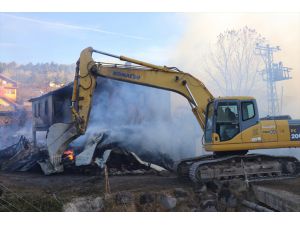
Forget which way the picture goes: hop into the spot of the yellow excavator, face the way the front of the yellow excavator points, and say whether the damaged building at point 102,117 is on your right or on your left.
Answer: on your right

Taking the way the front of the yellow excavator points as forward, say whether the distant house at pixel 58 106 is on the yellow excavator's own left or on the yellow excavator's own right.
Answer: on the yellow excavator's own right

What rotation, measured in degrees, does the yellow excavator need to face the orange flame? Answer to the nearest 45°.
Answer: approximately 45° to its right

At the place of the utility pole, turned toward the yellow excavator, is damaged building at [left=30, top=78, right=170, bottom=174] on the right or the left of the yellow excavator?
right

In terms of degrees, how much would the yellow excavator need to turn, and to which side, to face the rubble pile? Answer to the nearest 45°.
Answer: approximately 45° to its right

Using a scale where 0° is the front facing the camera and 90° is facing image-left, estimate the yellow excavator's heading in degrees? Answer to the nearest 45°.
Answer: approximately 90°

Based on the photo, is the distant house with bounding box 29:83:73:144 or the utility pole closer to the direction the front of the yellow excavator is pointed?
the distant house

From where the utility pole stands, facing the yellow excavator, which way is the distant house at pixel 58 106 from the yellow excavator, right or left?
right

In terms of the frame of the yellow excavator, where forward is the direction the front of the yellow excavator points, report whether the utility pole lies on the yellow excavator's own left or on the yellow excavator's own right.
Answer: on the yellow excavator's own right

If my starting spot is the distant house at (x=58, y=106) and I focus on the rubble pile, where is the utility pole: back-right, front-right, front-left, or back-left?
back-left
